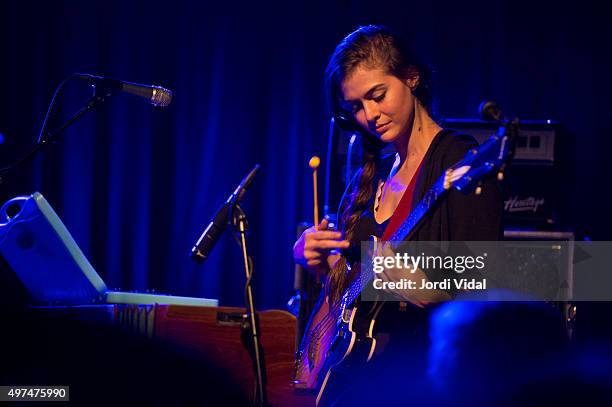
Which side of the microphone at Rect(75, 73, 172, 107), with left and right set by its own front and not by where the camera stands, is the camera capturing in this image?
right

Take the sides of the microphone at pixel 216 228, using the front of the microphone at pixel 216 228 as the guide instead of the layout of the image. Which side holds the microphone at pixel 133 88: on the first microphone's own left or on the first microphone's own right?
on the first microphone's own right

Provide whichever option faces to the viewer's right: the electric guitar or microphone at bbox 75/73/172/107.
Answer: the microphone

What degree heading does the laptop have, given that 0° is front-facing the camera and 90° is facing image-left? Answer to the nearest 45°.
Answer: approximately 225°

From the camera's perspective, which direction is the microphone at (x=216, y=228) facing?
to the viewer's left
